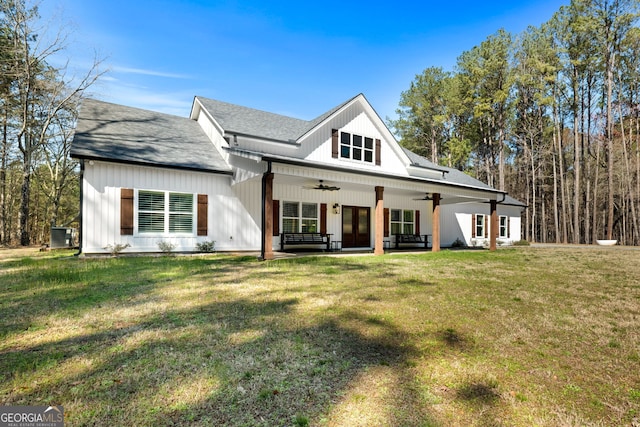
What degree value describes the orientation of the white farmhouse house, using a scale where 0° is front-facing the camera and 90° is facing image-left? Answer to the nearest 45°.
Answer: approximately 315°
